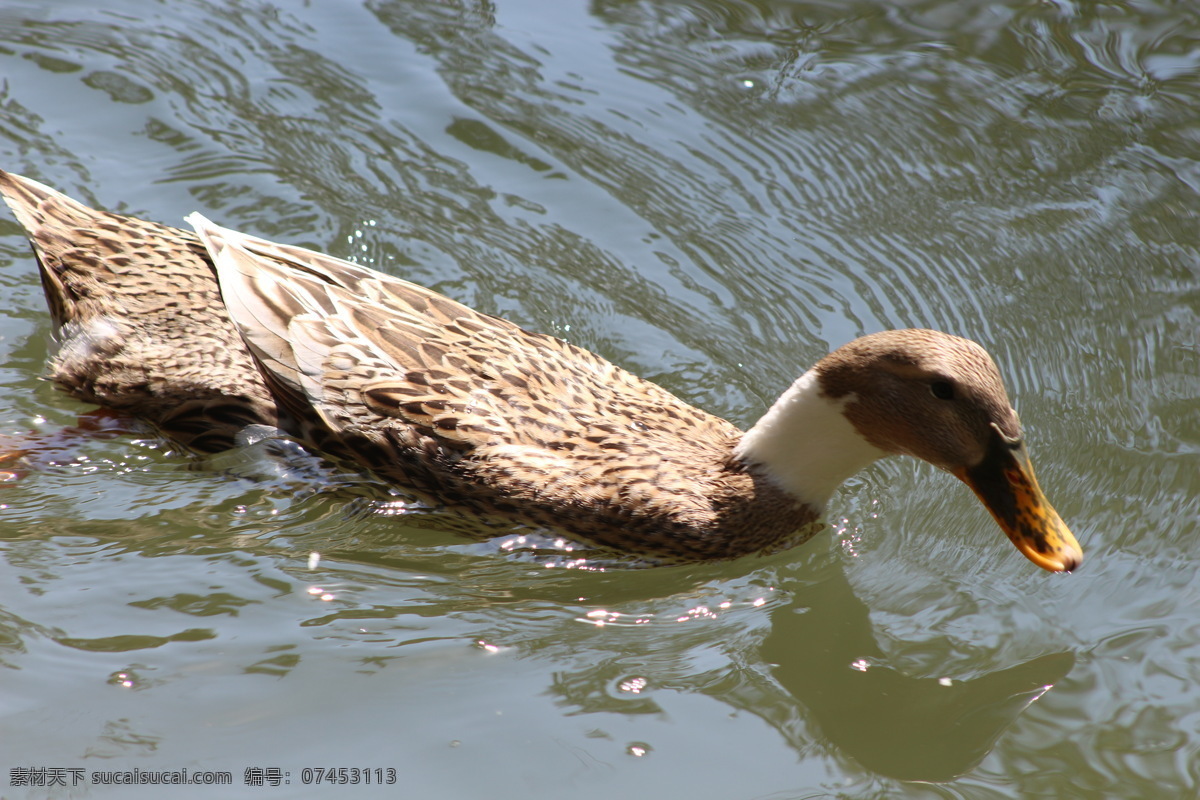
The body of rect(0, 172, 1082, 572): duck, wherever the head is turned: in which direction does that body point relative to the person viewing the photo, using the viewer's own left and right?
facing to the right of the viewer
